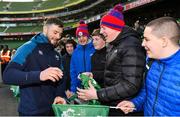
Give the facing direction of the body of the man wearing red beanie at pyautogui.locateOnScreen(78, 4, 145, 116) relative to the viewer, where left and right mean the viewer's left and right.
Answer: facing to the left of the viewer

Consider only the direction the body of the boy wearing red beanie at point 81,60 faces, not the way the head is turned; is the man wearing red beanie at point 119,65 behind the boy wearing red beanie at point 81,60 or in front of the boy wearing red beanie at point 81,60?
in front

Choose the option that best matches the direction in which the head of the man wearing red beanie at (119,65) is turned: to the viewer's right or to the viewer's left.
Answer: to the viewer's left

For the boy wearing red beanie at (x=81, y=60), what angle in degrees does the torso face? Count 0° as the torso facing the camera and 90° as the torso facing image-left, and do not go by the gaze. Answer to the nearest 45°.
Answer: approximately 0°

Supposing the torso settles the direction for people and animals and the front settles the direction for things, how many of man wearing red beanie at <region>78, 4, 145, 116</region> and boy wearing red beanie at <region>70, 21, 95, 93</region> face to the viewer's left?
1

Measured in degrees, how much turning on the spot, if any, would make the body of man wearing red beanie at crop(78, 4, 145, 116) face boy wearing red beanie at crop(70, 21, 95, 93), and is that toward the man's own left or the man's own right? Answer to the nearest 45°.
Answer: approximately 90° to the man's own right

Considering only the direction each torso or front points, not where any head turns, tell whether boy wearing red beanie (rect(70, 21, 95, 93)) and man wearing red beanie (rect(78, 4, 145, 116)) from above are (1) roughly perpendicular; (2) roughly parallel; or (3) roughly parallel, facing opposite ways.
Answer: roughly perpendicular
